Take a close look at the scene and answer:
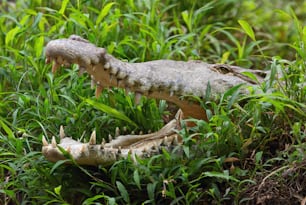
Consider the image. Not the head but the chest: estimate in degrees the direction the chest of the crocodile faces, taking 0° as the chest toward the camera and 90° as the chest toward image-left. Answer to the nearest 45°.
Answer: approximately 90°
